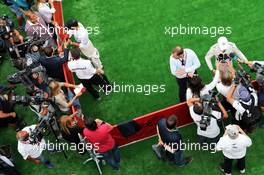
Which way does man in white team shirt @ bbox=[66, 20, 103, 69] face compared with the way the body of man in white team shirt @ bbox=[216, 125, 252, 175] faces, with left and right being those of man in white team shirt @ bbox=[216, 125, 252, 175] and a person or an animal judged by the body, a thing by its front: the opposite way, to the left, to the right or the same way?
to the left

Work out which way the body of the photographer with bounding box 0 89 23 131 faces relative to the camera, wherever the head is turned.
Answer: to the viewer's right

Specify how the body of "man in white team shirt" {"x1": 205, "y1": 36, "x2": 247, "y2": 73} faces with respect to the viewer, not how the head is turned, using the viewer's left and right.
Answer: facing the viewer

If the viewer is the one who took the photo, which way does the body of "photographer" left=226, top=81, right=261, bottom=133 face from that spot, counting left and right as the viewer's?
facing away from the viewer and to the left of the viewer

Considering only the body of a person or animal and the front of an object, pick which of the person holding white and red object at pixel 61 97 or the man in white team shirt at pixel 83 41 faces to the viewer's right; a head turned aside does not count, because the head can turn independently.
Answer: the person holding white and red object

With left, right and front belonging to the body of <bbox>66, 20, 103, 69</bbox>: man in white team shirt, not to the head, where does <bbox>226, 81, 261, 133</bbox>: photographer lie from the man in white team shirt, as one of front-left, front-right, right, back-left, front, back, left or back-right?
back-left

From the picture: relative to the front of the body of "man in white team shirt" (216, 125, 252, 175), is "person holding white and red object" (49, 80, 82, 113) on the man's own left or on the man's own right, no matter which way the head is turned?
on the man's own left

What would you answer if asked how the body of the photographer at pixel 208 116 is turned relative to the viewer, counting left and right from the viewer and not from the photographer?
facing away from the viewer

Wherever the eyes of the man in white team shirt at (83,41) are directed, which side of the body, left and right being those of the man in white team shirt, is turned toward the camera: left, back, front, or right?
left

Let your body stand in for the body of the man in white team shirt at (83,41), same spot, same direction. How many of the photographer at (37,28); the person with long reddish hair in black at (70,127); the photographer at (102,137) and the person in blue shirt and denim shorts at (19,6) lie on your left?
2

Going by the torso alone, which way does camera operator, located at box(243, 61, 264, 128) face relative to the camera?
to the viewer's left

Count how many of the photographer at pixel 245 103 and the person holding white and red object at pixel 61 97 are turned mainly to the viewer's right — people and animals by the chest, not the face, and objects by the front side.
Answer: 1

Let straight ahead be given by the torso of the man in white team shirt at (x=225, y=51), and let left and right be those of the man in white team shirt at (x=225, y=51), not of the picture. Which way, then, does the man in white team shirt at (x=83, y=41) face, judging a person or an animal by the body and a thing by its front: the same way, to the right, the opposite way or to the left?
to the right

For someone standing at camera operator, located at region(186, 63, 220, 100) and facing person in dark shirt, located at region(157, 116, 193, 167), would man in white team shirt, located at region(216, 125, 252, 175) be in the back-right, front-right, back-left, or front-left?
front-left
